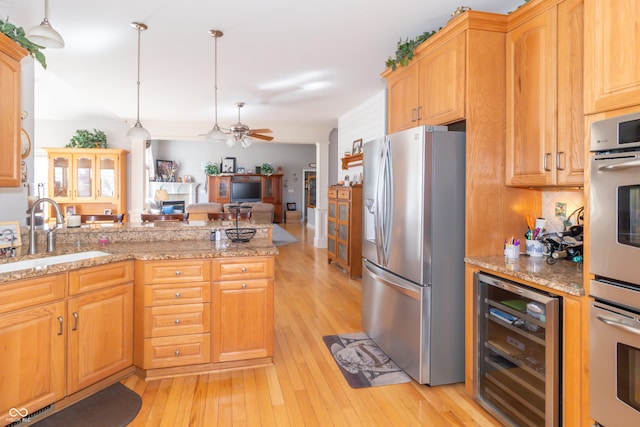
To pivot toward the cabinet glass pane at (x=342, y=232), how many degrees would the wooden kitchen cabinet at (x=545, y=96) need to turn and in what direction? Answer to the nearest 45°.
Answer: approximately 90° to its right

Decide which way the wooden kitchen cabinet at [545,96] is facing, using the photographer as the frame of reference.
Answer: facing the viewer and to the left of the viewer

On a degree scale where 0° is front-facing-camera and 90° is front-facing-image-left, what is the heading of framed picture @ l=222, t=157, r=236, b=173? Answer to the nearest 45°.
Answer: approximately 0°

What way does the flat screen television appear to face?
toward the camera

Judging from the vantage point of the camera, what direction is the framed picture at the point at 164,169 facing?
facing the viewer

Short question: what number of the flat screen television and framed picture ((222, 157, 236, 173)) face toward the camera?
2

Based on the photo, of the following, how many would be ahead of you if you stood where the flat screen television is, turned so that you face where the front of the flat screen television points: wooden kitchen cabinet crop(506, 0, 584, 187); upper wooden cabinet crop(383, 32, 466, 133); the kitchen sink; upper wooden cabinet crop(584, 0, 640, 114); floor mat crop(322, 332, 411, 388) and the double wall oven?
6

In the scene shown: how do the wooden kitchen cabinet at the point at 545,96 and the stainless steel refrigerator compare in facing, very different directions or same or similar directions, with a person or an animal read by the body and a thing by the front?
same or similar directions

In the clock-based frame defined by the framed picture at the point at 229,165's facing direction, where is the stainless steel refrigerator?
The stainless steel refrigerator is roughly at 12 o'clock from the framed picture.

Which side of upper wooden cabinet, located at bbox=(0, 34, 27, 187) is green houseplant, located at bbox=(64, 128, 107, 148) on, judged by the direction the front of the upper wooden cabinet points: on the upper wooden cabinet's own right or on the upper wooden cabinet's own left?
on the upper wooden cabinet's own left

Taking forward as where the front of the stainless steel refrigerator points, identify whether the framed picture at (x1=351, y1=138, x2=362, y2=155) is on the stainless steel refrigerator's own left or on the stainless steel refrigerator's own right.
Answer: on the stainless steel refrigerator's own right

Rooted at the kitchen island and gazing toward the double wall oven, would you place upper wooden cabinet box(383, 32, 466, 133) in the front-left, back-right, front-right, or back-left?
front-left

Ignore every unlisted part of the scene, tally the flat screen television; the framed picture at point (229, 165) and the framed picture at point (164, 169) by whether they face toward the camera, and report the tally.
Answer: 3

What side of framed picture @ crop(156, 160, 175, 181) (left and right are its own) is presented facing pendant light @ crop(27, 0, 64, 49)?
front

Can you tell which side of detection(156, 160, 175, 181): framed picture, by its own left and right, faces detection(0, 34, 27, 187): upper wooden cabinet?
front

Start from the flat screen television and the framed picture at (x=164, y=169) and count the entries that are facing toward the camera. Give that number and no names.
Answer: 2

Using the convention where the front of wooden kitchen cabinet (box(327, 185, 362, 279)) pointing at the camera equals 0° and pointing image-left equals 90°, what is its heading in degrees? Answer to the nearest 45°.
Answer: approximately 45°

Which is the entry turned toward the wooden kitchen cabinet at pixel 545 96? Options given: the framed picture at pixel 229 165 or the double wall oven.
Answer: the framed picture
